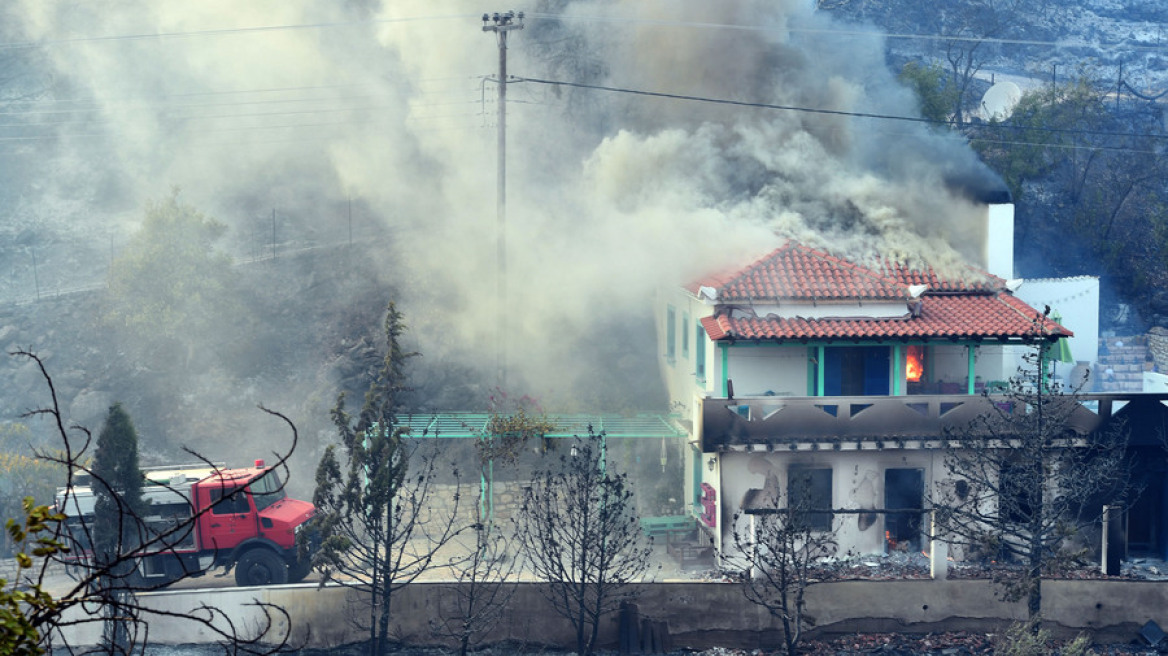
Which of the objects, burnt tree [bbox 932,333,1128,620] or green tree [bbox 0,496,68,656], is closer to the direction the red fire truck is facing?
the burnt tree

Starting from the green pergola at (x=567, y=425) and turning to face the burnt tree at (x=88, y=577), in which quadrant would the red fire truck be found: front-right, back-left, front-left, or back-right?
front-right

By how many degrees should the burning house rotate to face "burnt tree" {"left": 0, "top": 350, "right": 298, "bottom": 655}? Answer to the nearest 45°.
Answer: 0° — it already faces it

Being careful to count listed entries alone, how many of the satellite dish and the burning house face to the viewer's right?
0

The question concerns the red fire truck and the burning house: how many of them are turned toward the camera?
1

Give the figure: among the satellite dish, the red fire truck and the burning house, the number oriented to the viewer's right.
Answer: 1

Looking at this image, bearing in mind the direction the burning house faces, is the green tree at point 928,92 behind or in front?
behind

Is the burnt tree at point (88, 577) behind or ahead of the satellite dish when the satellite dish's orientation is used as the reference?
ahead

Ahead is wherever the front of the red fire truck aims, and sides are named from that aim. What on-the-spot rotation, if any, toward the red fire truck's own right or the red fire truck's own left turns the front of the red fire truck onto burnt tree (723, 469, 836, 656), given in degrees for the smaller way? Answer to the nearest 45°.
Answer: approximately 45° to the red fire truck's own right

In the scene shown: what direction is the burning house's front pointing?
toward the camera

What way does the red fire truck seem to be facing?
to the viewer's right

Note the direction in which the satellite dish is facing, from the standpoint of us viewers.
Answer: facing the viewer and to the left of the viewer
